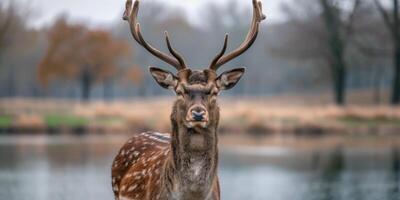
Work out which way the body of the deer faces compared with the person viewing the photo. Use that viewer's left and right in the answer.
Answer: facing the viewer and to the right of the viewer

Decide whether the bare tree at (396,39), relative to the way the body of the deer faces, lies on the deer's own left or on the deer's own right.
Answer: on the deer's own left
